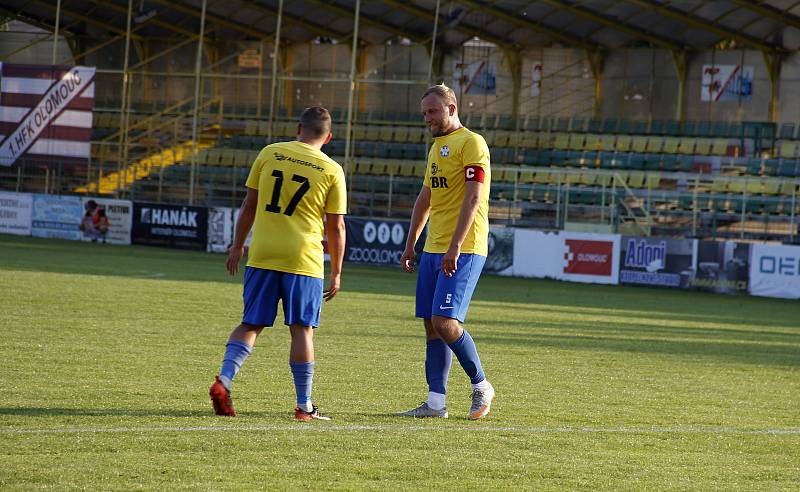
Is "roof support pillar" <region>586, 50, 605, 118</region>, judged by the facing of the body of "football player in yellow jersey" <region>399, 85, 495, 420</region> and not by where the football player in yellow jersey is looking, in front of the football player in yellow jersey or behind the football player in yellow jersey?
behind

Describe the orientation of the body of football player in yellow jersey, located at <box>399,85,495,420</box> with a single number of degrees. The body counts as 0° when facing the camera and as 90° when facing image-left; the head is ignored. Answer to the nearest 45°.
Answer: approximately 45°

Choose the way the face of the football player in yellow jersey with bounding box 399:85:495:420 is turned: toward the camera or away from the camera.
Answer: toward the camera

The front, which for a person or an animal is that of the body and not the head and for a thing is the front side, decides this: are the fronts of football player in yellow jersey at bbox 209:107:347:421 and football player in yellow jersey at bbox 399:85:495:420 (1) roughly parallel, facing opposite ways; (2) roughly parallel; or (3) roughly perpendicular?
roughly parallel, facing opposite ways

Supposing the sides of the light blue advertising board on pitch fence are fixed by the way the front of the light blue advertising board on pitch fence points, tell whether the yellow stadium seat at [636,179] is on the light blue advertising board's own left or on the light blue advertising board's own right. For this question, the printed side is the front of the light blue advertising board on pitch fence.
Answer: on the light blue advertising board's own left

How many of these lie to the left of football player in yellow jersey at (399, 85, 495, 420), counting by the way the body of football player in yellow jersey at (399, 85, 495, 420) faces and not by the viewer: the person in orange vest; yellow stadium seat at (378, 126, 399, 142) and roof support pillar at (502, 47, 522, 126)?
0

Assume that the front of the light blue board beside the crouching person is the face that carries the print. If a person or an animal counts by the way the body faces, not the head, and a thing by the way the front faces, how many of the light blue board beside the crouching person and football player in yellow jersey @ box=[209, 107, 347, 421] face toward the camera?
1

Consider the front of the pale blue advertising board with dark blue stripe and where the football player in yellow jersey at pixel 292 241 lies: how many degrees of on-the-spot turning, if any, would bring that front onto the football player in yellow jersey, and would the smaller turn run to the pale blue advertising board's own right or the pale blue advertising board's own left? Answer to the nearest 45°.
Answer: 0° — it already faces them

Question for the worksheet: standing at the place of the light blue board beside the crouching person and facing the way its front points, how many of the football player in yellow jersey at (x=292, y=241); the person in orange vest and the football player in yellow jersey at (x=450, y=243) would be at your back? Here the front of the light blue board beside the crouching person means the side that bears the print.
0

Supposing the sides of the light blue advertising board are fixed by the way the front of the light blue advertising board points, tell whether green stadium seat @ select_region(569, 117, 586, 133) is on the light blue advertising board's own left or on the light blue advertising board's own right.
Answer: on the light blue advertising board's own left

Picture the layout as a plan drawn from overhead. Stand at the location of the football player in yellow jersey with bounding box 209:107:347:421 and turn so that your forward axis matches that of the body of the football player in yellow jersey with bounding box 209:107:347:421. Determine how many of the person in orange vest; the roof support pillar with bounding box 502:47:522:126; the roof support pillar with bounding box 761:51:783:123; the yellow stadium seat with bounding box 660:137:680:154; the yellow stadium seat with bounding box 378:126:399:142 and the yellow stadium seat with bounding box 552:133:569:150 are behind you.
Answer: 0

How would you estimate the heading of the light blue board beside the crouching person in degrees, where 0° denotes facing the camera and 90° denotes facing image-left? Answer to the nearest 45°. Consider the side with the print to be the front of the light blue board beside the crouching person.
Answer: approximately 0°

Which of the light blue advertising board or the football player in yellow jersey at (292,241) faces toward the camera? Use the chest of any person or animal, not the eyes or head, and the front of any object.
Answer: the light blue advertising board

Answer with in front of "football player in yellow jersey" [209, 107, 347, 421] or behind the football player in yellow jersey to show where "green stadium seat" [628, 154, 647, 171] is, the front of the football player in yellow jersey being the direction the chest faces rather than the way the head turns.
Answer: in front
